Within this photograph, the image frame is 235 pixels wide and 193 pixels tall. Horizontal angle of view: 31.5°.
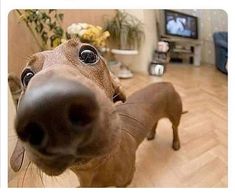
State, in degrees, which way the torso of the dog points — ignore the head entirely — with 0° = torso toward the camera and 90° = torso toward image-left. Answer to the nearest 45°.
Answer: approximately 45°

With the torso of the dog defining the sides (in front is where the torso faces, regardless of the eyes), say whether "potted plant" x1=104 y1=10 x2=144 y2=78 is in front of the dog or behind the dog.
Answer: behind

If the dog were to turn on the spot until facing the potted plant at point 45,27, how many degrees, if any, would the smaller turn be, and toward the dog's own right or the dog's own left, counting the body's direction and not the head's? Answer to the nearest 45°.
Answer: approximately 135° to the dog's own right

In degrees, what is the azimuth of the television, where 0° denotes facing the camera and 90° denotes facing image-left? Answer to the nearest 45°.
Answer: approximately 315°
